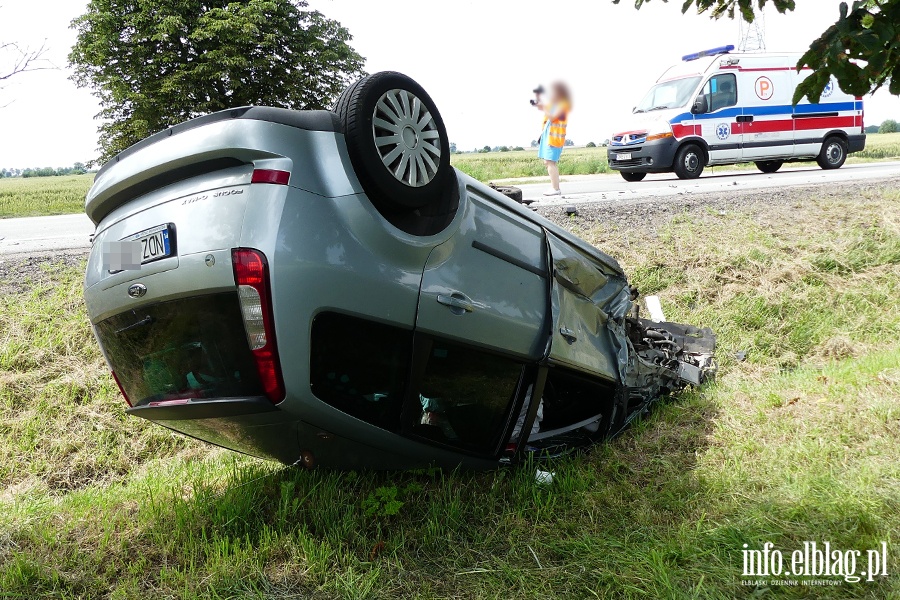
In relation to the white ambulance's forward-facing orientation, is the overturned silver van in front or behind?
in front

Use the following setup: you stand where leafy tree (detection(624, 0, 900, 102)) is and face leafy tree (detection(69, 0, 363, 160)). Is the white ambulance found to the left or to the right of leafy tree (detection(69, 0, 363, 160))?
right

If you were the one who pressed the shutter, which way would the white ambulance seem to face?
facing the viewer and to the left of the viewer

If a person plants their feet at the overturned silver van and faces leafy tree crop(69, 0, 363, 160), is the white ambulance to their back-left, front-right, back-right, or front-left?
front-right

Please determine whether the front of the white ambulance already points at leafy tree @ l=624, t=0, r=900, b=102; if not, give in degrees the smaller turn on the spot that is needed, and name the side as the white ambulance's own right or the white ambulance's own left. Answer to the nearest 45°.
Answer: approximately 45° to the white ambulance's own left
